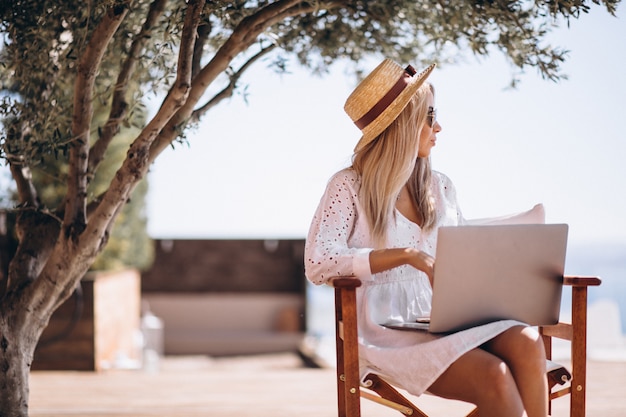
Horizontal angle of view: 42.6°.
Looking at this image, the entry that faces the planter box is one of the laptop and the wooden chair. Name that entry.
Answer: the laptop

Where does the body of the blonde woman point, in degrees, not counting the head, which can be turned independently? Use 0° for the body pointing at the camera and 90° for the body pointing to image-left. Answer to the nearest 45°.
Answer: approximately 315°

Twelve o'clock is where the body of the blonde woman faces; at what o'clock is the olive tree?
The olive tree is roughly at 5 o'clock from the blonde woman.

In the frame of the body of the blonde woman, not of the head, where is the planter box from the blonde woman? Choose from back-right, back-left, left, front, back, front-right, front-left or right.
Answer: back

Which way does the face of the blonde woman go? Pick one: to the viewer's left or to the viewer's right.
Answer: to the viewer's right

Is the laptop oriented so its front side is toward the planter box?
yes

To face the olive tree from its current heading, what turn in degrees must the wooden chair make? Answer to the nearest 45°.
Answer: approximately 135° to its right

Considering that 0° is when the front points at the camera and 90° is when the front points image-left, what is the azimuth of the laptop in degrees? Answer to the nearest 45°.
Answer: approximately 135°
